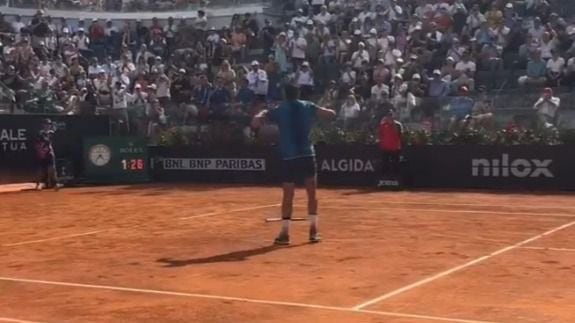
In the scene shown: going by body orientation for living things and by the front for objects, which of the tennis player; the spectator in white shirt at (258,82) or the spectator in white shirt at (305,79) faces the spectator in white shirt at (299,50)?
the tennis player

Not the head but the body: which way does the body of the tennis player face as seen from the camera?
away from the camera

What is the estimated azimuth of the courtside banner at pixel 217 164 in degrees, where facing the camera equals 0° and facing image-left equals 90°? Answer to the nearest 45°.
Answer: approximately 0°

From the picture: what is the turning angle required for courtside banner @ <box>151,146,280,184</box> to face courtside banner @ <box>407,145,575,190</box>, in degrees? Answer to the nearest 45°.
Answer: approximately 45° to its left

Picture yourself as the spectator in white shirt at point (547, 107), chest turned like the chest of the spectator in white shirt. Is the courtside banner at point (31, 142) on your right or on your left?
on your right
